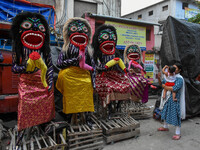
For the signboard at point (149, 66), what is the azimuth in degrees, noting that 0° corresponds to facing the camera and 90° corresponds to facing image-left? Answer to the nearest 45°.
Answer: approximately 0°

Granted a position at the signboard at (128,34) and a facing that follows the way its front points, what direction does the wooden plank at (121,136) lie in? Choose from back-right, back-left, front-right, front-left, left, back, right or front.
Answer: front

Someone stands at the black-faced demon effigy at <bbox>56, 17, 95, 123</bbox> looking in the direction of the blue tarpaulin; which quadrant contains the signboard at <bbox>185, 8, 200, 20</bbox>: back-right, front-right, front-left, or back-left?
front-right

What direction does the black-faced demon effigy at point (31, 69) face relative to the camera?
toward the camera

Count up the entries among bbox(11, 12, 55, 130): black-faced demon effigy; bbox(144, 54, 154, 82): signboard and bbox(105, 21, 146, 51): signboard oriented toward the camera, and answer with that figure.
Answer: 3

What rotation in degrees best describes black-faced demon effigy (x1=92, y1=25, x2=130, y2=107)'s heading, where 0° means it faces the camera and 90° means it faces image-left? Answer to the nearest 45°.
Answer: approximately 315°

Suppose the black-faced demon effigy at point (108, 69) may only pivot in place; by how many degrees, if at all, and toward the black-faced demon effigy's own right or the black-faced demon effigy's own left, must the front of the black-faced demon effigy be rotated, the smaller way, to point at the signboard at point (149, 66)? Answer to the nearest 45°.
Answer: approximately 135° to the black-faced demon effigy's own left

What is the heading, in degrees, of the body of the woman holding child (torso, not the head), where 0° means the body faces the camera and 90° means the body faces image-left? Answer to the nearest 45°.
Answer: approximately 90°

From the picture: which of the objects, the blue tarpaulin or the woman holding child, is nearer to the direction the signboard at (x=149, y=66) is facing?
the woman holding child

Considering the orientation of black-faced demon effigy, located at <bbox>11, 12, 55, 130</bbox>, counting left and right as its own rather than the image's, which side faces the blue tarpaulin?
back

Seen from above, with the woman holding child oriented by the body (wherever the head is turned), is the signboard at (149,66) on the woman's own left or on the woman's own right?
on the woman's own right
